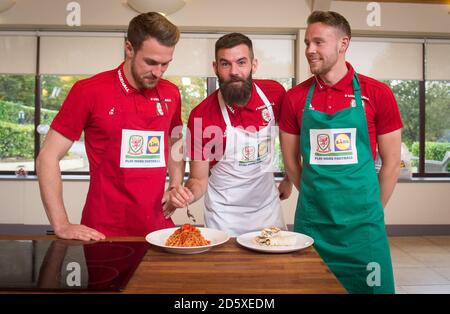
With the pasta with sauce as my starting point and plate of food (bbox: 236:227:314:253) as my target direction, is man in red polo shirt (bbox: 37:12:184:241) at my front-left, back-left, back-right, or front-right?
back-left

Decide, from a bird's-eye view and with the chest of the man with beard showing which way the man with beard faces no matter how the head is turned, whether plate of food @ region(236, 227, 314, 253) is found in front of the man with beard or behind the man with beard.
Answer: in front

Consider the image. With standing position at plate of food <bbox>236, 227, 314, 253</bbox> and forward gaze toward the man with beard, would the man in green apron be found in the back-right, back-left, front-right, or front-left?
front-right

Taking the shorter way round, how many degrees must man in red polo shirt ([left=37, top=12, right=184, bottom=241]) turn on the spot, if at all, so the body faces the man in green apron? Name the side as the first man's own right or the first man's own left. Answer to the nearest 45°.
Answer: approximately 45° to the first man's own left

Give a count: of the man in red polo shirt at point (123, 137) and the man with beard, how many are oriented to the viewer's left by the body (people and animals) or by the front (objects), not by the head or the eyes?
0

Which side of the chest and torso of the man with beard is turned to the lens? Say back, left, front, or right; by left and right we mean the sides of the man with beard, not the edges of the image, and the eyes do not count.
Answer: front

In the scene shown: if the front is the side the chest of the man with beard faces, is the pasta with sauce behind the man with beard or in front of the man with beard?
in front

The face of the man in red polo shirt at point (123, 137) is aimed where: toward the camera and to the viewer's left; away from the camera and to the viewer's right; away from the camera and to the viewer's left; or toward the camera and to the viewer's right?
toward the camera and to the viewer's right

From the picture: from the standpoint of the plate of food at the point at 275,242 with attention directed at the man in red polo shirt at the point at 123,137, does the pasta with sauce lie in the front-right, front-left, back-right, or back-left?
front-left

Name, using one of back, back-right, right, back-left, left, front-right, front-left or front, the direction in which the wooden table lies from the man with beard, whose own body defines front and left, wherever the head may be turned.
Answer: front

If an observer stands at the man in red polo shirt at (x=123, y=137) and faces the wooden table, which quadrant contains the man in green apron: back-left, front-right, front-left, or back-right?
front-left

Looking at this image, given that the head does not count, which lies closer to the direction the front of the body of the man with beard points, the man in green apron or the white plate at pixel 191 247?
the white plate

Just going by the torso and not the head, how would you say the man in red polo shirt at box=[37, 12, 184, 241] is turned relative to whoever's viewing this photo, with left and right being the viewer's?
facing the viewer and to the right of the viewer
